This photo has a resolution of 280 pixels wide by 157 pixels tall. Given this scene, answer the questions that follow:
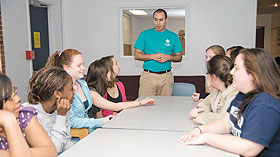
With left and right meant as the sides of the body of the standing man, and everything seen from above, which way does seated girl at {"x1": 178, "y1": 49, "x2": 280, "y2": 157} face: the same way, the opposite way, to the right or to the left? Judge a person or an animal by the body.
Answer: to the right

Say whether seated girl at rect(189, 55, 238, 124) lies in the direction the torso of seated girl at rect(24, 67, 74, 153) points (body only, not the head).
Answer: yes

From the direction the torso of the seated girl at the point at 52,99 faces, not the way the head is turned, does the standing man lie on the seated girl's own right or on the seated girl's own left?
on the seated girl's own left

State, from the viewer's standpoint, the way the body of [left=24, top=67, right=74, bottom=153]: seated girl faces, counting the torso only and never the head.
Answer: to the viewer's right

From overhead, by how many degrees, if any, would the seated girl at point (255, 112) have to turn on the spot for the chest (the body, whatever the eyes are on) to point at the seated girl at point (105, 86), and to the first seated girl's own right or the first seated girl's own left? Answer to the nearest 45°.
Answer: approximately 45° to the first seated girl's own right

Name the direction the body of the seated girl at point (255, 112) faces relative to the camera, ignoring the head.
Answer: to the viewer's left

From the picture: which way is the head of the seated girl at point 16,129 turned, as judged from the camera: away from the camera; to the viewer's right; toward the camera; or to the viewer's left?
to the viewer's right

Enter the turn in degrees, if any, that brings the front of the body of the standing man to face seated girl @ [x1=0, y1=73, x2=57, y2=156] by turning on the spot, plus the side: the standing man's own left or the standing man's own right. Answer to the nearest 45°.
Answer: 0° — they already face them

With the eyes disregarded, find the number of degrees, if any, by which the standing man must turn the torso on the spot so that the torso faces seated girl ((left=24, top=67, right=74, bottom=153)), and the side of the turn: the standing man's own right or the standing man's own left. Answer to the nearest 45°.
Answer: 0° — they already face them

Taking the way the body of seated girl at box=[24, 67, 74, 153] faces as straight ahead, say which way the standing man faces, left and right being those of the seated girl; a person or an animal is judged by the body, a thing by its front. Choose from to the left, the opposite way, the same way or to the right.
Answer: to the right

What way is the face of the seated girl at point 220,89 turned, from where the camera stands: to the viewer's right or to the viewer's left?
to the viewer's left

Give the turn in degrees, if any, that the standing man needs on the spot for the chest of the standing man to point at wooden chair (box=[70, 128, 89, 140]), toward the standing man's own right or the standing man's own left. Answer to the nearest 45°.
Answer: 0° — they already face it
